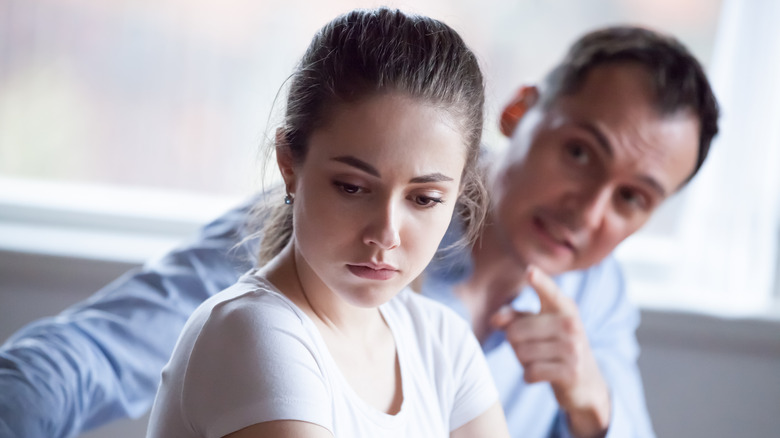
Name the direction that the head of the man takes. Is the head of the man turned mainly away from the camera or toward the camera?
toward the camera

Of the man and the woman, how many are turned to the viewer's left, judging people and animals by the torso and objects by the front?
0

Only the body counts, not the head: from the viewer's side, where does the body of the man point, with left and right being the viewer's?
facing the viewer

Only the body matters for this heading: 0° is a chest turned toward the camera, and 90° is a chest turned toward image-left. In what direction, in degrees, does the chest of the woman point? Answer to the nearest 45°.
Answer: approximately 315°

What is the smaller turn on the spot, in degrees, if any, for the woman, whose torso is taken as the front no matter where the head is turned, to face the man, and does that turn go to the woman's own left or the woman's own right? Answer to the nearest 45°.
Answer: approximately 90° to the woman's own left

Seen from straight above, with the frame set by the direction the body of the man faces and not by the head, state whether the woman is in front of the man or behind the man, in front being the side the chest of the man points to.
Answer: in front
